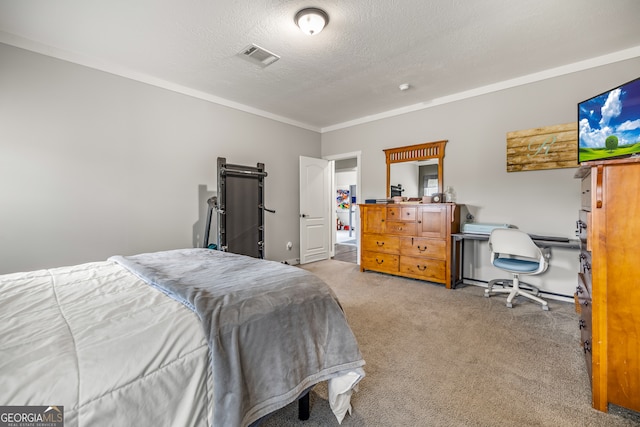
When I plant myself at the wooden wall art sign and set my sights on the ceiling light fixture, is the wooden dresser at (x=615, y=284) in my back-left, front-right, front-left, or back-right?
front-left

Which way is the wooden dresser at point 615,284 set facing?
to the viewer's left

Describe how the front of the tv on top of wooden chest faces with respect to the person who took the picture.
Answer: facing the viewer and to the left of the viewer

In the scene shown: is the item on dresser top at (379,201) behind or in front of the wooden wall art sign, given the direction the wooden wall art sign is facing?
in front

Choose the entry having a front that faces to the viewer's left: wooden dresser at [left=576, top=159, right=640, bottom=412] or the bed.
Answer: the wooden dresser

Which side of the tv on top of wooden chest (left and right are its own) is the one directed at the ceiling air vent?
front

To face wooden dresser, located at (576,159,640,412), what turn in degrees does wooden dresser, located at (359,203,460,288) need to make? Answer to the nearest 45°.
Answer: approximately 90° to its left

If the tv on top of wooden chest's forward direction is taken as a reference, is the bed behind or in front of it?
in front

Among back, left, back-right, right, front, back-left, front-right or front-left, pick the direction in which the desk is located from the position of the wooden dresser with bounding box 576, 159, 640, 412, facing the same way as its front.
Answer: front-right

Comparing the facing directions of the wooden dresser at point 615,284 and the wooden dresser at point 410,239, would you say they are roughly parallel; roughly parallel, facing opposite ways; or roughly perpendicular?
roughly perpendicular

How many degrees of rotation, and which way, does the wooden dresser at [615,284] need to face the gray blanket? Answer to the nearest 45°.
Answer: approximately 45° to its left

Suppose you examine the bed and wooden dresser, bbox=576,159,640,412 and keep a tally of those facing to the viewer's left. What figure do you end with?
1

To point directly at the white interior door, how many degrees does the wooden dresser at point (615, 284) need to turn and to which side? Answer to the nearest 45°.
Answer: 0° — it already faces it
